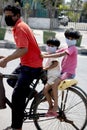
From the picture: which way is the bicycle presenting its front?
to the viewer's left
